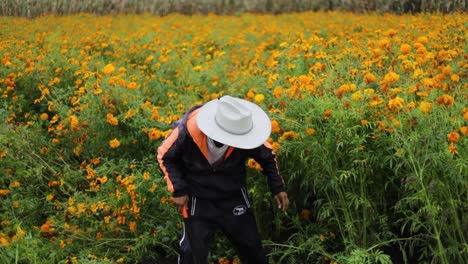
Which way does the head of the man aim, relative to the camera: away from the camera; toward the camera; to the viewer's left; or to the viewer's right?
toward the camera

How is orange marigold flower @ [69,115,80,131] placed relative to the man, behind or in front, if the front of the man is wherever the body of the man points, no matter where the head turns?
behind

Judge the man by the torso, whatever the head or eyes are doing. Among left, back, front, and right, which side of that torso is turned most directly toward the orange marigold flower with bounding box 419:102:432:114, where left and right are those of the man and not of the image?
left

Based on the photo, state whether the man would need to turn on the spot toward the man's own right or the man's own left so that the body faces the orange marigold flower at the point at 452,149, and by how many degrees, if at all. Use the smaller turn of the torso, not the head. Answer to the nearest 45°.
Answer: approximately 90° to the man's own left

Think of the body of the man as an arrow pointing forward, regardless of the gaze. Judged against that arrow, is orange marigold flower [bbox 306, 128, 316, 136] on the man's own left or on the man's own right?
on the man's own left

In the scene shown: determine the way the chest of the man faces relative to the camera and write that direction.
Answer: toward the camera

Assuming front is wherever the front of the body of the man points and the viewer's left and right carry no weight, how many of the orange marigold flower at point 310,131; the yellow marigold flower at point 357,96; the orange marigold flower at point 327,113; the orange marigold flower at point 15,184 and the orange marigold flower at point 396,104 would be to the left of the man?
4

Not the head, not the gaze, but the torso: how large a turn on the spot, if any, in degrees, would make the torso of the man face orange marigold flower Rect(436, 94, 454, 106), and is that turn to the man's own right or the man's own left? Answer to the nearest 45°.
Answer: approximately 90° to the man's own left

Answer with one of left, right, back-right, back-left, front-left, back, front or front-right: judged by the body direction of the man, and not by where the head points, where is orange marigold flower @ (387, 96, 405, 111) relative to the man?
left

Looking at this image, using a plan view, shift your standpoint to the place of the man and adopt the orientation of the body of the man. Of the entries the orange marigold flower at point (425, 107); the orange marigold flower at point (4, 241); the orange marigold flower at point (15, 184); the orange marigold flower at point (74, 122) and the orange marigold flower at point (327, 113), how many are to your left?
2

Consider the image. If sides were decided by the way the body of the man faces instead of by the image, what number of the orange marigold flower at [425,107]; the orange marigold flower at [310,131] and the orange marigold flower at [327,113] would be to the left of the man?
3

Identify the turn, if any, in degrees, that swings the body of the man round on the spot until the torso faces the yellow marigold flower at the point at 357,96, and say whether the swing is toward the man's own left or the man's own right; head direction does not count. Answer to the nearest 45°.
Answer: approximately 90° to the man's own left

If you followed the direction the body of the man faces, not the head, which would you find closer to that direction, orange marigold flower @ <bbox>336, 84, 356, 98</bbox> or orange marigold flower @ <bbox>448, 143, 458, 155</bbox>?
the orange marigold flower @ <bbox>448, 143, 458, 155</bbox>

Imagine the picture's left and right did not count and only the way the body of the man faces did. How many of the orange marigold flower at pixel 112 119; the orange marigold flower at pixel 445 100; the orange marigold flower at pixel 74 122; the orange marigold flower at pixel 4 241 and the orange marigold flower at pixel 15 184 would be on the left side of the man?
1

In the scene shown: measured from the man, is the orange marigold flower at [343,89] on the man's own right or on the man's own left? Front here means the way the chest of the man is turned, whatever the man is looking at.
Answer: on the man's own left
